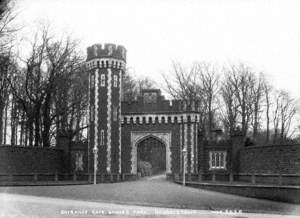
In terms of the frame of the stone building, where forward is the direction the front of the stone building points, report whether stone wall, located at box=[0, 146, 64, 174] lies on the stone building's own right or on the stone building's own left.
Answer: on the stone building's own right

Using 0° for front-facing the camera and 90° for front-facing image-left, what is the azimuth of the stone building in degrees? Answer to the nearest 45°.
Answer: approximately 0°

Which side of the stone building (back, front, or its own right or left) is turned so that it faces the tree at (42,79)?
right
